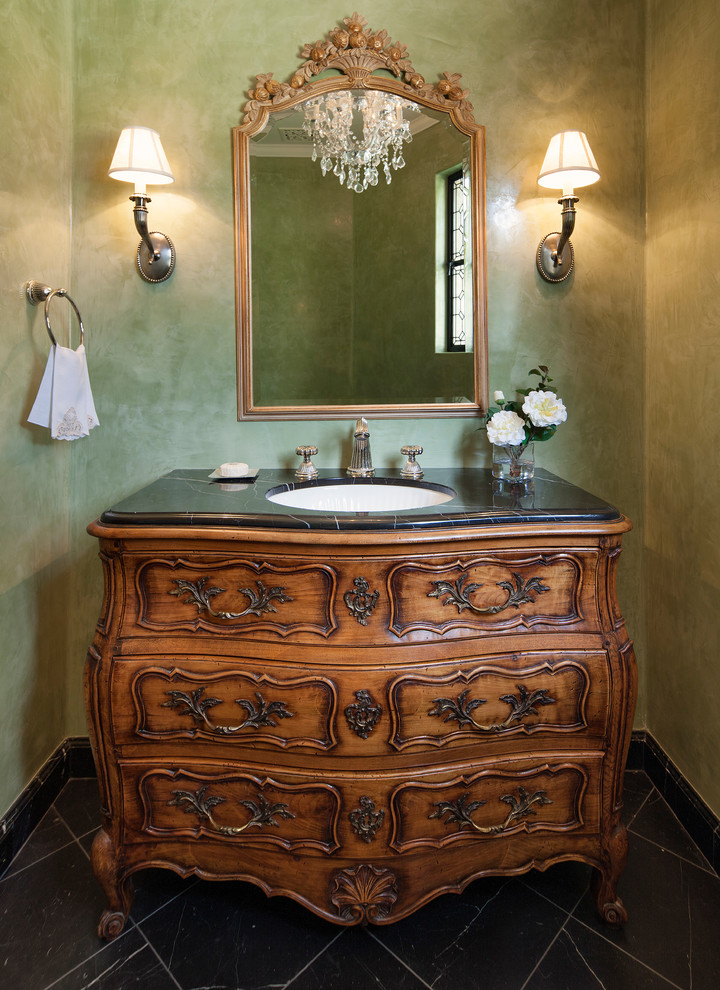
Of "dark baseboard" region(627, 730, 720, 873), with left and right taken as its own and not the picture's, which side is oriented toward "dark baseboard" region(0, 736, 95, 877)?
front

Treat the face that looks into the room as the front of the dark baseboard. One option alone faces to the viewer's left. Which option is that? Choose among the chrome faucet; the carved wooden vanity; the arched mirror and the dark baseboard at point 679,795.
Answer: the dark baseboard

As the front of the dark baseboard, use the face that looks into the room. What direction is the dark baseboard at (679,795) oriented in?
to the viewer's left

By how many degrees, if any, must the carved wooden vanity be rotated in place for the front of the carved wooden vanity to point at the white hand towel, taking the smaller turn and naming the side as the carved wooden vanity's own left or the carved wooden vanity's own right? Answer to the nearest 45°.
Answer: approximately 135° to the carved wooden vanity's own right

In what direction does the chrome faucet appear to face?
toward the camera

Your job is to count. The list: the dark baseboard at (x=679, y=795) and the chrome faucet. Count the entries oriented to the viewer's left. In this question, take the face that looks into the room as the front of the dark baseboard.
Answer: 1

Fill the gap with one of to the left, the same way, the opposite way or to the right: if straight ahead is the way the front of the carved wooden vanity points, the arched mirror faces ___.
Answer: the same way

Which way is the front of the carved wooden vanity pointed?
toward the camera

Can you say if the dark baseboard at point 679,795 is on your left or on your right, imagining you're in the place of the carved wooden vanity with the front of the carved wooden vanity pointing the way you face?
on your left

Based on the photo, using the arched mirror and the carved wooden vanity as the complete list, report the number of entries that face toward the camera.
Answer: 2
